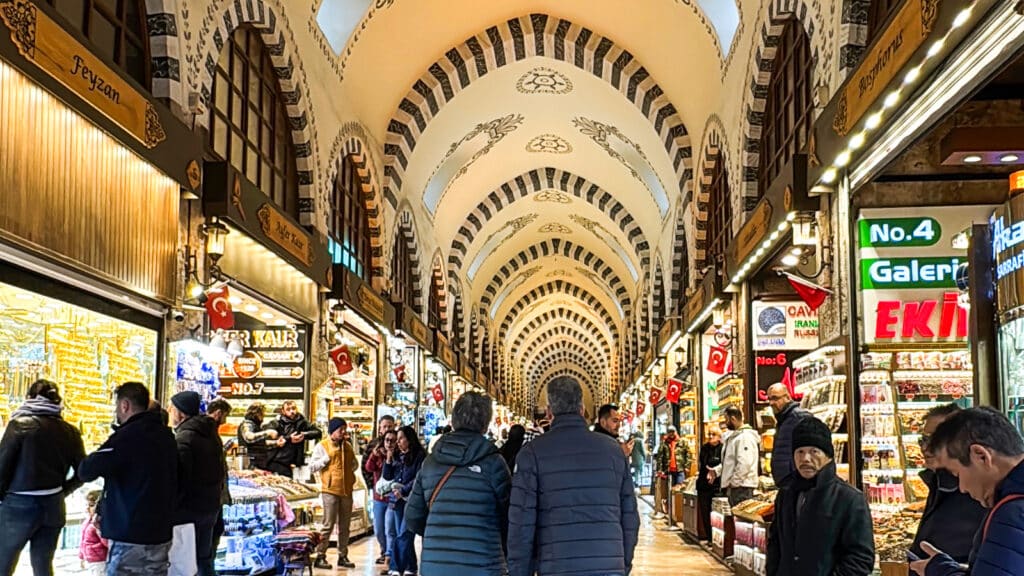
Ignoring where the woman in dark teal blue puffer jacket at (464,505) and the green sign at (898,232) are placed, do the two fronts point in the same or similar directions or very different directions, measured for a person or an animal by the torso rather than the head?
very different directions

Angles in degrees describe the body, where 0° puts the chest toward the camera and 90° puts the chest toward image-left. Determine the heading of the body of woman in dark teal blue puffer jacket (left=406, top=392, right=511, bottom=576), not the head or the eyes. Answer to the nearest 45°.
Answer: approximately 180°

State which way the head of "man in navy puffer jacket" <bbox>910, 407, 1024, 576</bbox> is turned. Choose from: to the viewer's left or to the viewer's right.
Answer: to the viewer's left

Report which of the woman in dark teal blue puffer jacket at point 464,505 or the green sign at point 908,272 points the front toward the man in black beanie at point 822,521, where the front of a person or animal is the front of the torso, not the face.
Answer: the green sign

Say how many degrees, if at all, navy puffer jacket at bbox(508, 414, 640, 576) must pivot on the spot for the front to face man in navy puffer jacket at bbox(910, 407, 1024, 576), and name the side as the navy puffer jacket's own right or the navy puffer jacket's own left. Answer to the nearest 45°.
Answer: approximately 135° to the navy puffer jacket's own right

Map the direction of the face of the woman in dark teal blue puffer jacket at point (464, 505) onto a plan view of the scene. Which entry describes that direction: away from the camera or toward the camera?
away from the camera

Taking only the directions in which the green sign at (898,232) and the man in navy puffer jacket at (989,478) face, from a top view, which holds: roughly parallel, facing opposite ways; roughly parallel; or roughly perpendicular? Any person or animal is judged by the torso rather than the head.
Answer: roughly perpendicular

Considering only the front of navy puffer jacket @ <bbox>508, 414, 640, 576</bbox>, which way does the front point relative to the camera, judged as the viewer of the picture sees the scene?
away from the camera

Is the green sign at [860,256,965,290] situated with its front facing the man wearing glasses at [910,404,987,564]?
yes

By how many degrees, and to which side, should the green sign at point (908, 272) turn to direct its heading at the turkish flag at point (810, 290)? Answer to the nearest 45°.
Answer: approximately 135° to its right

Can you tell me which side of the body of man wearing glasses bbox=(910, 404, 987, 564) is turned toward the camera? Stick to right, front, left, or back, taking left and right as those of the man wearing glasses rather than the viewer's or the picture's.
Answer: left
